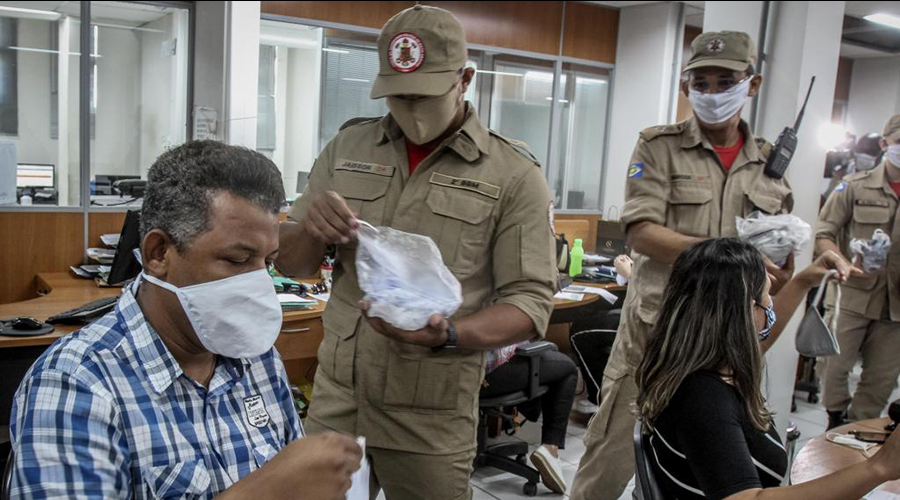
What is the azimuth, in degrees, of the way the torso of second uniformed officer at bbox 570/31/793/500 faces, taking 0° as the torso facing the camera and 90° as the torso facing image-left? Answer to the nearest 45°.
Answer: approximately 315°

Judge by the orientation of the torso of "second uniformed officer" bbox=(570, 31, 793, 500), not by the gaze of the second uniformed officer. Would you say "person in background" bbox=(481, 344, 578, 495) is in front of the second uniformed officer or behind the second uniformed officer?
behind

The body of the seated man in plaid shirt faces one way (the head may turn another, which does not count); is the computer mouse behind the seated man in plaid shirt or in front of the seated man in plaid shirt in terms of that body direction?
behind

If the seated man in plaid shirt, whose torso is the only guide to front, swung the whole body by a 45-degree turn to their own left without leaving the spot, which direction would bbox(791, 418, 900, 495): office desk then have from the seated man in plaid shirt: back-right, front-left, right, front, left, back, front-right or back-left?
front

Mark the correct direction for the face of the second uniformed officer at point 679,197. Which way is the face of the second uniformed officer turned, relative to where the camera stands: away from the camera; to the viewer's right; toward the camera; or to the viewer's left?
toward the camera

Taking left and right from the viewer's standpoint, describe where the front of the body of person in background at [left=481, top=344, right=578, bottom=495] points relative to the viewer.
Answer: facing to the right of the viewer

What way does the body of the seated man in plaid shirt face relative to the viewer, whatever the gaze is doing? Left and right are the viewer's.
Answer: facing the viewer and to the right of the viewer

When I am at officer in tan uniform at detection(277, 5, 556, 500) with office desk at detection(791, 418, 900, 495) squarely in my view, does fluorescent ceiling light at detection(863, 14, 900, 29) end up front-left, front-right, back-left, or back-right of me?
front-left

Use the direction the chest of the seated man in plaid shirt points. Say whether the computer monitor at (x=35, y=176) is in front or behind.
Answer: behind

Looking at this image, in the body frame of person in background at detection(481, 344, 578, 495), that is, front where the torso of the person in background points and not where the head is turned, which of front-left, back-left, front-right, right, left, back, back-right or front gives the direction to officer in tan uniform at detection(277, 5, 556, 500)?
right

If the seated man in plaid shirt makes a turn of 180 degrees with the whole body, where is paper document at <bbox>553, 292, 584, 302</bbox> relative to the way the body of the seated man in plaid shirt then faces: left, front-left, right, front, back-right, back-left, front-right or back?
right

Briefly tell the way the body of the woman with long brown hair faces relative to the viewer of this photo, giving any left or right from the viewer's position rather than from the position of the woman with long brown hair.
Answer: facing to the right of the viewer

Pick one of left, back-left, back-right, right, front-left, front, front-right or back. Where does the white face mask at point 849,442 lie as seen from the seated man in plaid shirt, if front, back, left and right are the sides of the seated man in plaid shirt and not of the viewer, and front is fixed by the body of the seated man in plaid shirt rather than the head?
front-left
